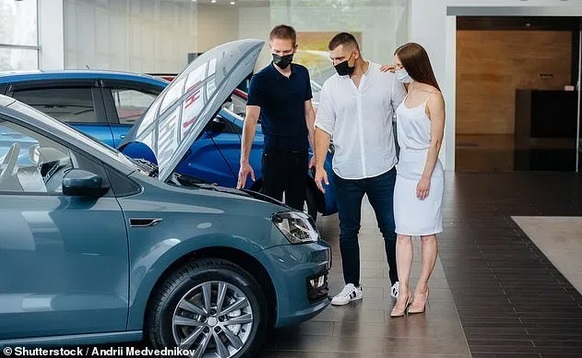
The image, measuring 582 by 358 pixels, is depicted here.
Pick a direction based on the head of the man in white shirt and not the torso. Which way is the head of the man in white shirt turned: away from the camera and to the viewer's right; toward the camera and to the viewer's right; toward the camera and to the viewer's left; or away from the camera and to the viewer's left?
toward the camera and to the viewer's left

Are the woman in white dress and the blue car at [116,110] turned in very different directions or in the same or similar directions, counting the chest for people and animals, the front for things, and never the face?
very different directions

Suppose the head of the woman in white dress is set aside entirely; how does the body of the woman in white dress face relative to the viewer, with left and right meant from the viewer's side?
facing the viewer and to the left of the viewer

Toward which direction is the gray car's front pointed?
to the viewer's right

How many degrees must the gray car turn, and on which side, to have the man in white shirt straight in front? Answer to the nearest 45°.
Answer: approximately 45° to its left

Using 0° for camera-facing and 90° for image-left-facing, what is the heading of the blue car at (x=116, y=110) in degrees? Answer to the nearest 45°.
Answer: approximately 270°

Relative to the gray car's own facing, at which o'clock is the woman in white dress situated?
The woman in white dress is roughly at 11 o'clock from the gray car.

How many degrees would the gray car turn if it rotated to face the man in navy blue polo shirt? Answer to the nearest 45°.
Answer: approximately 45° to its left

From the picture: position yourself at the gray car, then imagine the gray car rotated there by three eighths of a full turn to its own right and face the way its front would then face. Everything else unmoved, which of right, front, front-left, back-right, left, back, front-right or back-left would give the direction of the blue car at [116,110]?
back-right
